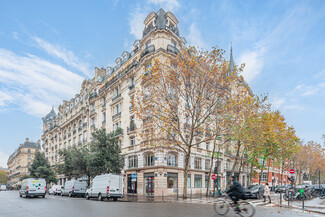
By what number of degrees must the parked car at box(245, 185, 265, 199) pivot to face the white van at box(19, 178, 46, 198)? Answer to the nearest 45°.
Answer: approximately 45° to its right

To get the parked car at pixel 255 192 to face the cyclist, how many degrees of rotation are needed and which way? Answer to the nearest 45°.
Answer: approximately 45° to its left

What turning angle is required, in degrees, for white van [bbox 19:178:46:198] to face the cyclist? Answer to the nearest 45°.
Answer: approximately 135° to its left

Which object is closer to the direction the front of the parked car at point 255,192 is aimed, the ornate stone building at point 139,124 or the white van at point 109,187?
the white van

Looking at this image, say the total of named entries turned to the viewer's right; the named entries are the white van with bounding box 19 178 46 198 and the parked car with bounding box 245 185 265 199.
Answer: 0

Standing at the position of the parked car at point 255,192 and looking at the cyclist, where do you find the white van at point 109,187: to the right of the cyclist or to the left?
right

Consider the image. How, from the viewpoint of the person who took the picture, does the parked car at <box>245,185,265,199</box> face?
facing the viewer and to the left of the viewer
